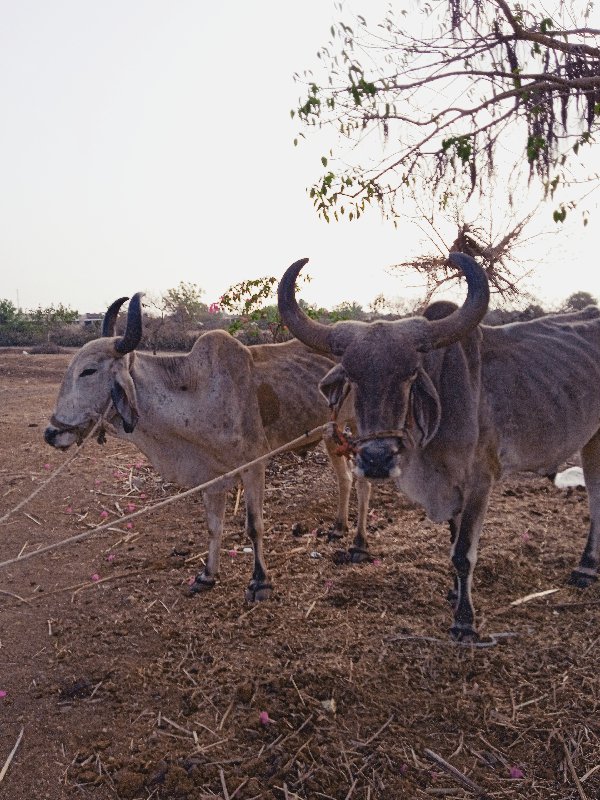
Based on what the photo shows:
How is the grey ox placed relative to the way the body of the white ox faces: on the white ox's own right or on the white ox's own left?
on the white ox's own left

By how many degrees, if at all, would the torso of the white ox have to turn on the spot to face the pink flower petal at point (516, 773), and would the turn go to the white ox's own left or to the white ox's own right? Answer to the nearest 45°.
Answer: approximately 90° to the white ox's own left

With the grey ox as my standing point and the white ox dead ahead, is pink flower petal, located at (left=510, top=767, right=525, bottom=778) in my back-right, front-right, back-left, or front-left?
back-left

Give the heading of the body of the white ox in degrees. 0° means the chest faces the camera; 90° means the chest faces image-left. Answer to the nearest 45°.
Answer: approximately 45°
